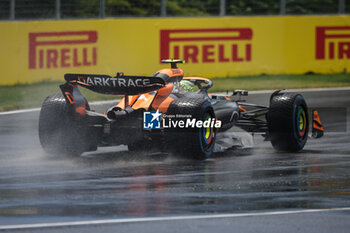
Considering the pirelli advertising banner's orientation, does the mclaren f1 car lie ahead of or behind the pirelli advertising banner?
ahead

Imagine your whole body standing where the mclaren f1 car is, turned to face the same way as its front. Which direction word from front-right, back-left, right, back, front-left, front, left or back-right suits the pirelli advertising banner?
front-left

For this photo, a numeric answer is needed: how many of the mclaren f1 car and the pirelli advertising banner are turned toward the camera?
1

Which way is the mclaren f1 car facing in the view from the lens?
facing away from the viewer and to the right of the viewer
